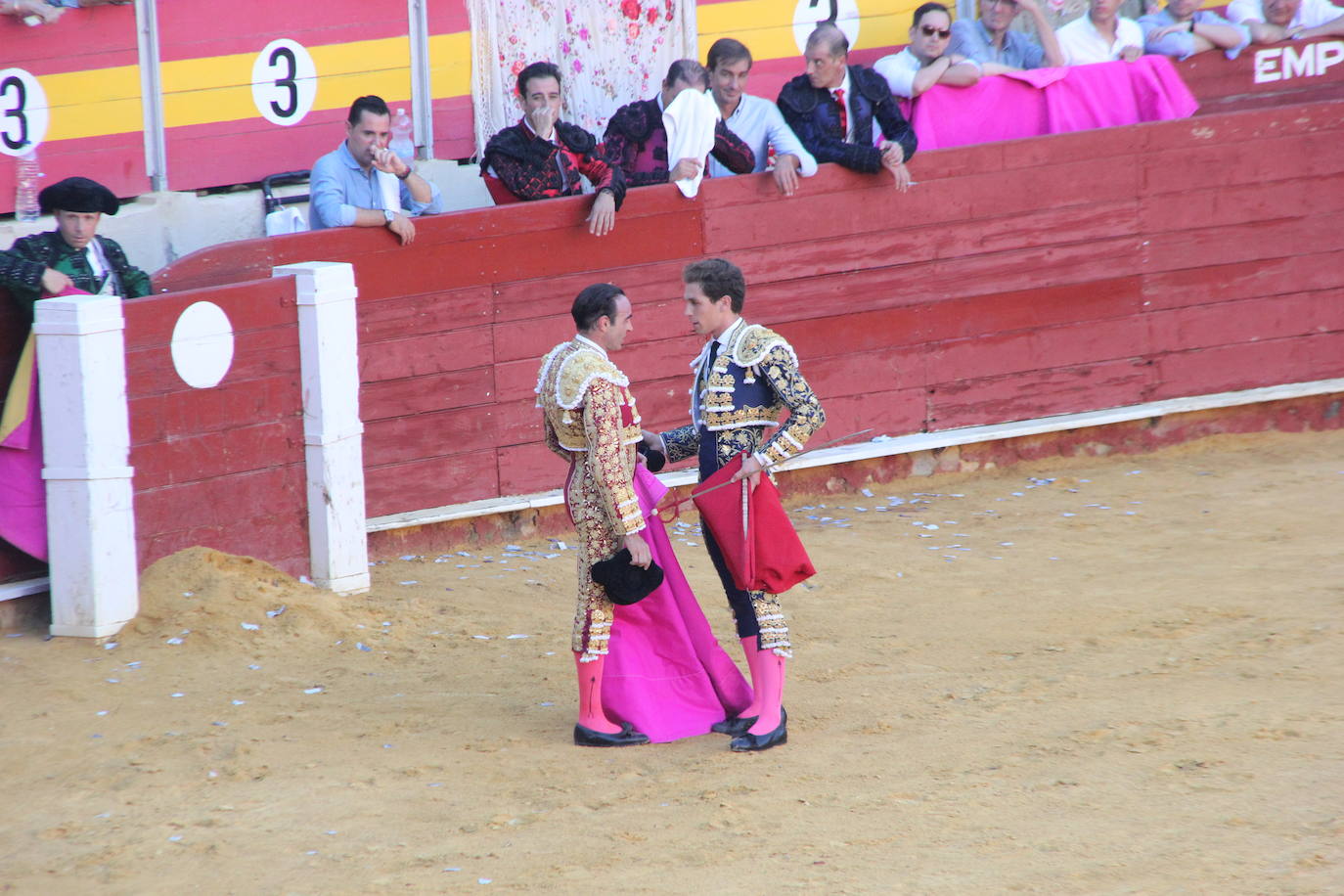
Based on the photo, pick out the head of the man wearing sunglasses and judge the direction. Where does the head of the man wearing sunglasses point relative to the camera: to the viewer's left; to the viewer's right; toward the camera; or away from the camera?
toward the camera

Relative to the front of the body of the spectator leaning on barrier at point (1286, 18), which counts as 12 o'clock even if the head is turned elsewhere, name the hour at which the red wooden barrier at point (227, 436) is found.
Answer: The red wooden barrier is roughly at 1 o'clock from the spectator leaning on barrier.

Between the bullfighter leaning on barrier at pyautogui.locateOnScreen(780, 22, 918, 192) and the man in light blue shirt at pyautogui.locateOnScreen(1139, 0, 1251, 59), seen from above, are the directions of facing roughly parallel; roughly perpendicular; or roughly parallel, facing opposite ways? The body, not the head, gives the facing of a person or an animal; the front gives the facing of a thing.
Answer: roughly parallel

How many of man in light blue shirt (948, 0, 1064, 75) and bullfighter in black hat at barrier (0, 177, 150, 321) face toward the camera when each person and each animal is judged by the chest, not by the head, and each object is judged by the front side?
2

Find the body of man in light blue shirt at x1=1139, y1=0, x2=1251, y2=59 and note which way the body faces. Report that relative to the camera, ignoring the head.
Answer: toward the camera

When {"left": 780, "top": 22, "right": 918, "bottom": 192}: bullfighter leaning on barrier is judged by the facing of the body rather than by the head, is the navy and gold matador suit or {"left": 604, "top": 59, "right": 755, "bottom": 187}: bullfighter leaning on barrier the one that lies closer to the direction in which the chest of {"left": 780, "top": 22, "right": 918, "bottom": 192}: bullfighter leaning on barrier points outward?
the navy and gold matador suit

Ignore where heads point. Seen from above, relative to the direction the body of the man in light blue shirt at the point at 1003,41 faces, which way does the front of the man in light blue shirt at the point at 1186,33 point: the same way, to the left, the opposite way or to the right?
the same way

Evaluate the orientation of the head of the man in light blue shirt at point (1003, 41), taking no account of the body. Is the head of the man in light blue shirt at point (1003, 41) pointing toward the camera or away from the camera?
toward the camera

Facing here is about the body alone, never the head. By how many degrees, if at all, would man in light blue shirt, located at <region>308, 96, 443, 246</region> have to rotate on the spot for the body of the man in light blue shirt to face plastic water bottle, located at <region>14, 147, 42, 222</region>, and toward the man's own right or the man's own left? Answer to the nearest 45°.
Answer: approximately 135° to the man's own right

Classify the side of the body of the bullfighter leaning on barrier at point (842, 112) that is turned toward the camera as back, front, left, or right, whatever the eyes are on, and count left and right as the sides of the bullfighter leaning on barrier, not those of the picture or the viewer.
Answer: front

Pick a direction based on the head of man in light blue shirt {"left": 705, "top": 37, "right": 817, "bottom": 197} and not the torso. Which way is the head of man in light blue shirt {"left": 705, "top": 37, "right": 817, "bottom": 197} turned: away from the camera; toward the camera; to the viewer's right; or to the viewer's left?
toward the camera

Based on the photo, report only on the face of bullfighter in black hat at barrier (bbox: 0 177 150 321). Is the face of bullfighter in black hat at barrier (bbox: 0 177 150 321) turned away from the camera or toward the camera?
toward the camera

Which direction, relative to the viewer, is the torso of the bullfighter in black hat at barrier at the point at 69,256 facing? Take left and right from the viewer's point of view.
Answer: facing the viewer

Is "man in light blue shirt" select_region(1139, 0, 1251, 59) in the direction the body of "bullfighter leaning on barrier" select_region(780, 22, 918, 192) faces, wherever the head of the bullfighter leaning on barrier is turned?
no

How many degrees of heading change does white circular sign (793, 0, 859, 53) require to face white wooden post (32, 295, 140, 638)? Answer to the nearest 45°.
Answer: approximately 45° to its right

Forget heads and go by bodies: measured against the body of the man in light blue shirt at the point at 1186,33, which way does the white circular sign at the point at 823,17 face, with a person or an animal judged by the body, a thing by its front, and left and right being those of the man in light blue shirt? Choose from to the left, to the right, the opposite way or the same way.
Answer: the same way

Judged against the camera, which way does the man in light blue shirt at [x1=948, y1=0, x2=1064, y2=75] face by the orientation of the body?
toward the camera
